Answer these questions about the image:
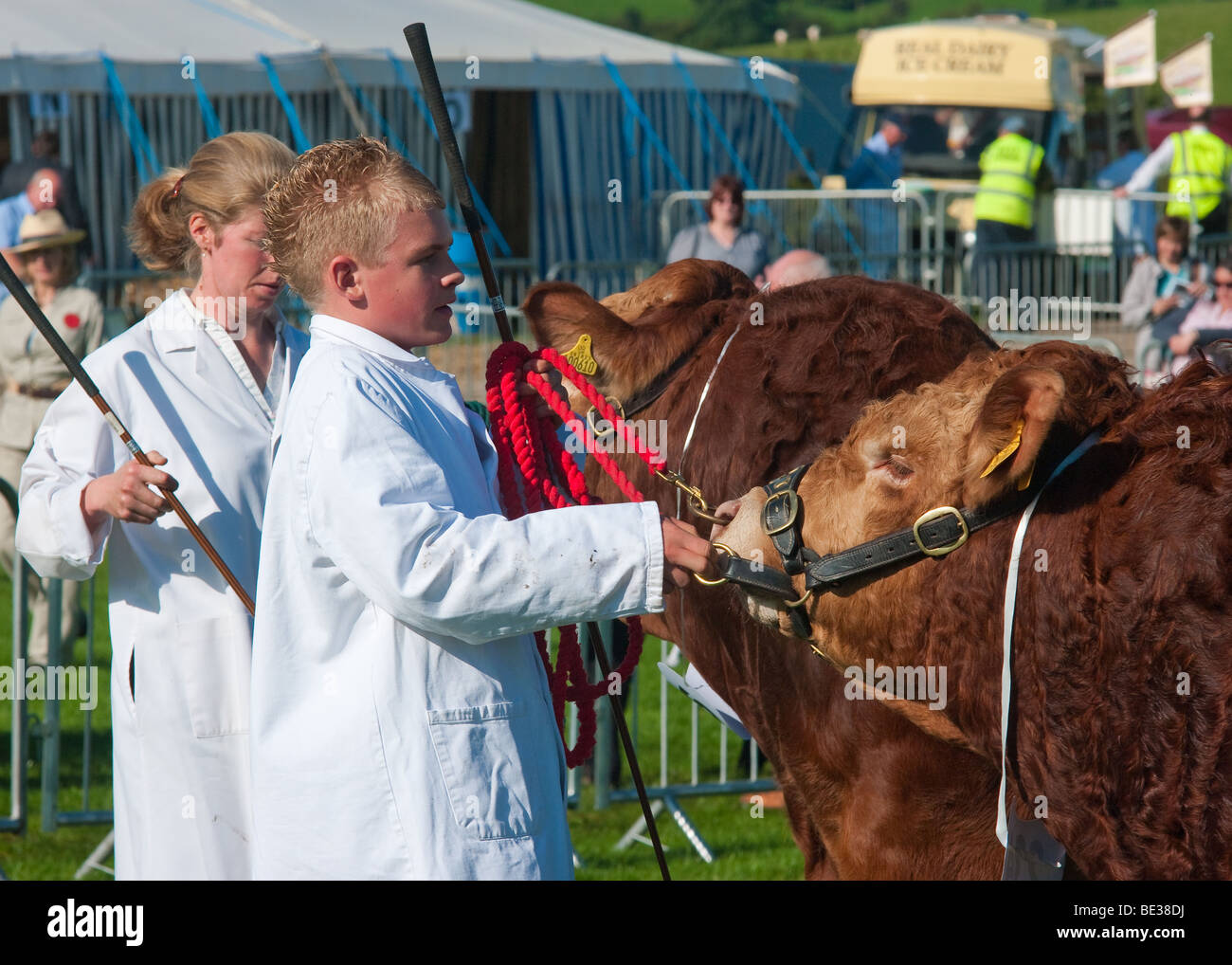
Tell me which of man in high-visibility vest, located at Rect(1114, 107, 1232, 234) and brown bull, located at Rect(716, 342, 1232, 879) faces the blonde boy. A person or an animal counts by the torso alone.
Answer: the brown bull

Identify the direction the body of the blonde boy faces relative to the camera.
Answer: to the viewer's right

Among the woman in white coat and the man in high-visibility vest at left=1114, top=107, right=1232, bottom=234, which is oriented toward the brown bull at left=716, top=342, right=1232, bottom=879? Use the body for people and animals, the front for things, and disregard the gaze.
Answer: the woman in white coat

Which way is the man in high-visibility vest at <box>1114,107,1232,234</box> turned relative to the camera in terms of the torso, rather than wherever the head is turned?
away from the camera

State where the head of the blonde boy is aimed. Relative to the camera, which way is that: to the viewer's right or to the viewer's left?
to the viewer's right

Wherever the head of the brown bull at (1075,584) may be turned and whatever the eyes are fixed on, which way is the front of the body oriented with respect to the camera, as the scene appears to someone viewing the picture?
to the viewer's left

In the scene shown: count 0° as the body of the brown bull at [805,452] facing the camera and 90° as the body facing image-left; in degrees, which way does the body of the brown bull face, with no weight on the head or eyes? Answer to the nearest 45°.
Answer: approximately 45°
